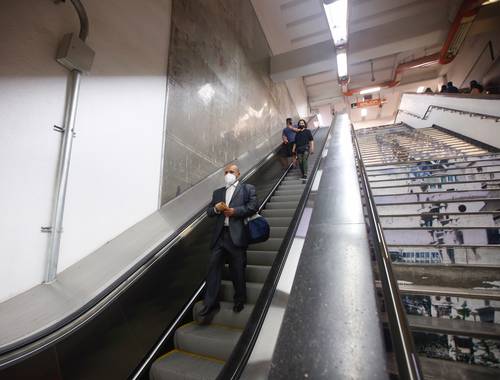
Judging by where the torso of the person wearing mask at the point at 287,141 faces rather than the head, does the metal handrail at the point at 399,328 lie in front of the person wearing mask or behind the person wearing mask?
in front

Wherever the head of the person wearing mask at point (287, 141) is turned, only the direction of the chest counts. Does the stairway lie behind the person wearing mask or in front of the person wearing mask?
in front

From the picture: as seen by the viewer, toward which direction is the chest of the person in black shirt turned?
toward the camera

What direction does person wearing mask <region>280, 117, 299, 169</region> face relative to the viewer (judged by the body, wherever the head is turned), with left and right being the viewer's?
facing the viewer and to the right of the viewer

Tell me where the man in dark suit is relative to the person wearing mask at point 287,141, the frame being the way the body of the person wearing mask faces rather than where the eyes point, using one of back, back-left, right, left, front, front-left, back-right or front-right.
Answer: front-right

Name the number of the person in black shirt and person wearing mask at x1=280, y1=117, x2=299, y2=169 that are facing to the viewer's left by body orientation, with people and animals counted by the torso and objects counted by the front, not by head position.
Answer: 0

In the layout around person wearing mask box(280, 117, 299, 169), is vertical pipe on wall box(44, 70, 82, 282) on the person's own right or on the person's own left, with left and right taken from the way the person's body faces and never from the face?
on the person's own right

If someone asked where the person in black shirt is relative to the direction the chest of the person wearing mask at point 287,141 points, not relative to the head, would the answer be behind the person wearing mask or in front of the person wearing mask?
in front
